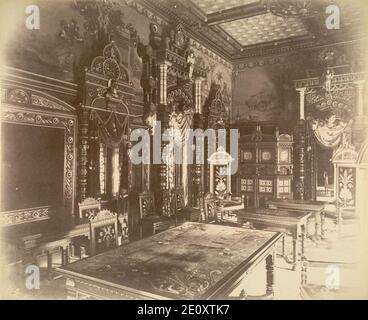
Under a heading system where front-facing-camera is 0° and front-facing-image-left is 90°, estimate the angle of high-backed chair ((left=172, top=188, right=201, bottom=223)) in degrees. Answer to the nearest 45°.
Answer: approximately 315°

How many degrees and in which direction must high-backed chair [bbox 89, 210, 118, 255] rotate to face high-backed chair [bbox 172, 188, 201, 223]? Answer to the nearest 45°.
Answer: approximately 90° to its left

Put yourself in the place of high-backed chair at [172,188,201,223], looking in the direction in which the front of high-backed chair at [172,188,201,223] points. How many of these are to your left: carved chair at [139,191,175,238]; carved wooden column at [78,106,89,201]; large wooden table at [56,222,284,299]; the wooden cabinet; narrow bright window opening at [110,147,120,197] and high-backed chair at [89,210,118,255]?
1

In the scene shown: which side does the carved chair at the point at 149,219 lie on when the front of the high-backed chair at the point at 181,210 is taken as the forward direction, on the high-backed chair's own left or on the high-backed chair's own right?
on the high-backed chair's own right

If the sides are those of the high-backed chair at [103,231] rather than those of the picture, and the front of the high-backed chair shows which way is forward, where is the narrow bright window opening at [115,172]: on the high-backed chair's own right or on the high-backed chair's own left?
on the high-backed chair's own left

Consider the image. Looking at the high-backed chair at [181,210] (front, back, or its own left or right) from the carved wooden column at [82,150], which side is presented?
right

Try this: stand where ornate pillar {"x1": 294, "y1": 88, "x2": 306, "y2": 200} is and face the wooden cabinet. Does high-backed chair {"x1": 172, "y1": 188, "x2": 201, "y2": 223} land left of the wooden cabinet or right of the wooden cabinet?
left

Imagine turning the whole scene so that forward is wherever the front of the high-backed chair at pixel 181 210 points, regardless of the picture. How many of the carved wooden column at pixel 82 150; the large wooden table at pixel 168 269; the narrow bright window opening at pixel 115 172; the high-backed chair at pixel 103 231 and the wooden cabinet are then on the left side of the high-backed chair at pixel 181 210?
1

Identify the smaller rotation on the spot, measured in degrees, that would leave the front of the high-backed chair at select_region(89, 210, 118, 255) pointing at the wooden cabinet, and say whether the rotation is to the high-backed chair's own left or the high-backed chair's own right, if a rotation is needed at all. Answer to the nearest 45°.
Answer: approximately 90° to the high-backed chair's own left

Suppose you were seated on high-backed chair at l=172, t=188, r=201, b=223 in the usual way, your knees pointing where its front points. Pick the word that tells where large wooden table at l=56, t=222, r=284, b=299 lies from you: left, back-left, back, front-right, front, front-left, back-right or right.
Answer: front-right

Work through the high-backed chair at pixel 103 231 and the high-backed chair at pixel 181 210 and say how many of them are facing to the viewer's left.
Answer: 0
